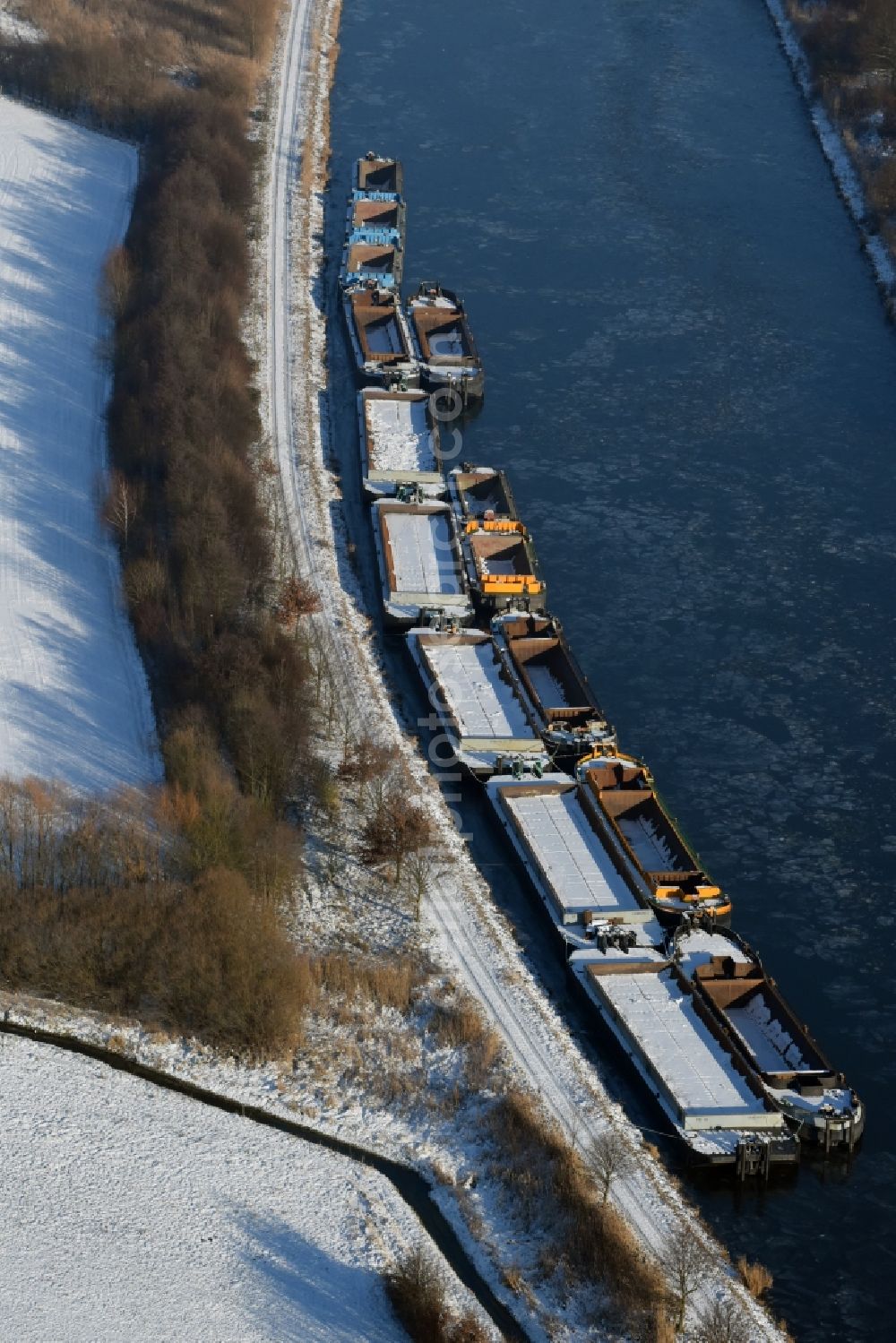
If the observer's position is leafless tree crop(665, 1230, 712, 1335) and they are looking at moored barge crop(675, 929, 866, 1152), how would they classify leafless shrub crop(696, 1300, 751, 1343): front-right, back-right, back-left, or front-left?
back-right

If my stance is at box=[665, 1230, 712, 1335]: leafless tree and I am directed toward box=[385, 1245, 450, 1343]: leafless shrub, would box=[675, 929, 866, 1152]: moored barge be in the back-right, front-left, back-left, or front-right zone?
back-right

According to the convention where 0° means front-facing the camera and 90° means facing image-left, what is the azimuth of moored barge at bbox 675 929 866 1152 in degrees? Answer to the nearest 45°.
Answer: approximately 315°

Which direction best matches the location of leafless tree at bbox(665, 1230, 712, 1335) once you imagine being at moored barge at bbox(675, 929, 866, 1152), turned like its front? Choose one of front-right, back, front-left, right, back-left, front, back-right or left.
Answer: front-right
